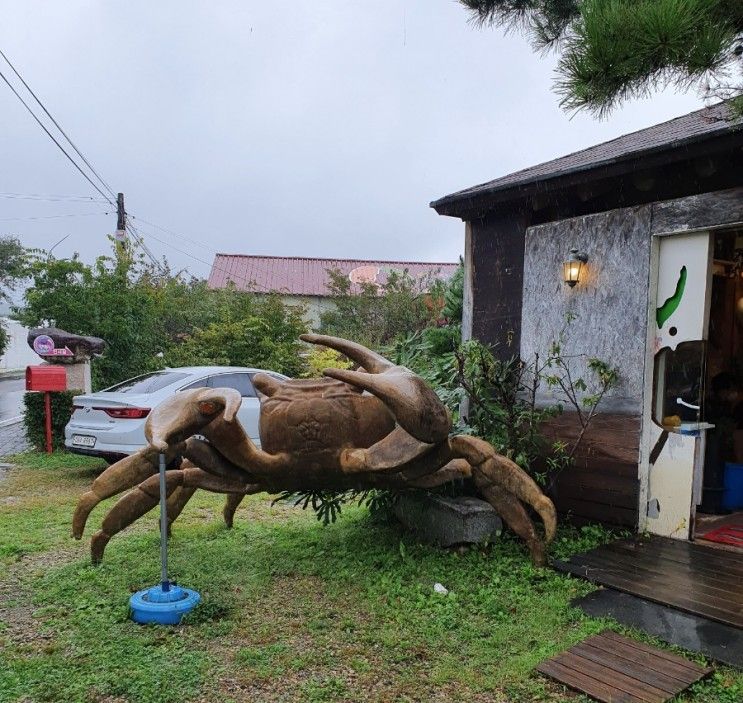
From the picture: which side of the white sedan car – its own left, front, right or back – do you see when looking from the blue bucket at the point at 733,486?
right

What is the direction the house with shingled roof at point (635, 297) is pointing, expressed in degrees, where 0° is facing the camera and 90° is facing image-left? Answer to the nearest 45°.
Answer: approximately 45°

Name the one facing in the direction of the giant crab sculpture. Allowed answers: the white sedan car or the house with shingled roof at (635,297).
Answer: the house with shingled roof

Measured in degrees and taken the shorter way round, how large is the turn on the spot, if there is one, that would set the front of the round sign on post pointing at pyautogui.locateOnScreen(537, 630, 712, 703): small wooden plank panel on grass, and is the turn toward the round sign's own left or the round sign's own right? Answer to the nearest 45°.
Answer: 0° — it already faces it

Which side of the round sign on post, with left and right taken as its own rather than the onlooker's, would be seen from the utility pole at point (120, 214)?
back

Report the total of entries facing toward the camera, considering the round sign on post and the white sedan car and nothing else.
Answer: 1

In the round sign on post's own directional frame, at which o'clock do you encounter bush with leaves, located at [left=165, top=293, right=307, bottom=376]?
The bush with leaves is roughly at 8 o'clock from the round sign on post.

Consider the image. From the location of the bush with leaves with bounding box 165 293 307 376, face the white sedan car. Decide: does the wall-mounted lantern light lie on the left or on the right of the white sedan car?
left

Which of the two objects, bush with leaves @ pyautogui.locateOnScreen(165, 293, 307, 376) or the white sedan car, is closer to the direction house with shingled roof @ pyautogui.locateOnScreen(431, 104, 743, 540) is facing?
the white sedan car

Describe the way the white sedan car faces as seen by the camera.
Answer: facing away from the viewer and to the right of the viewer
